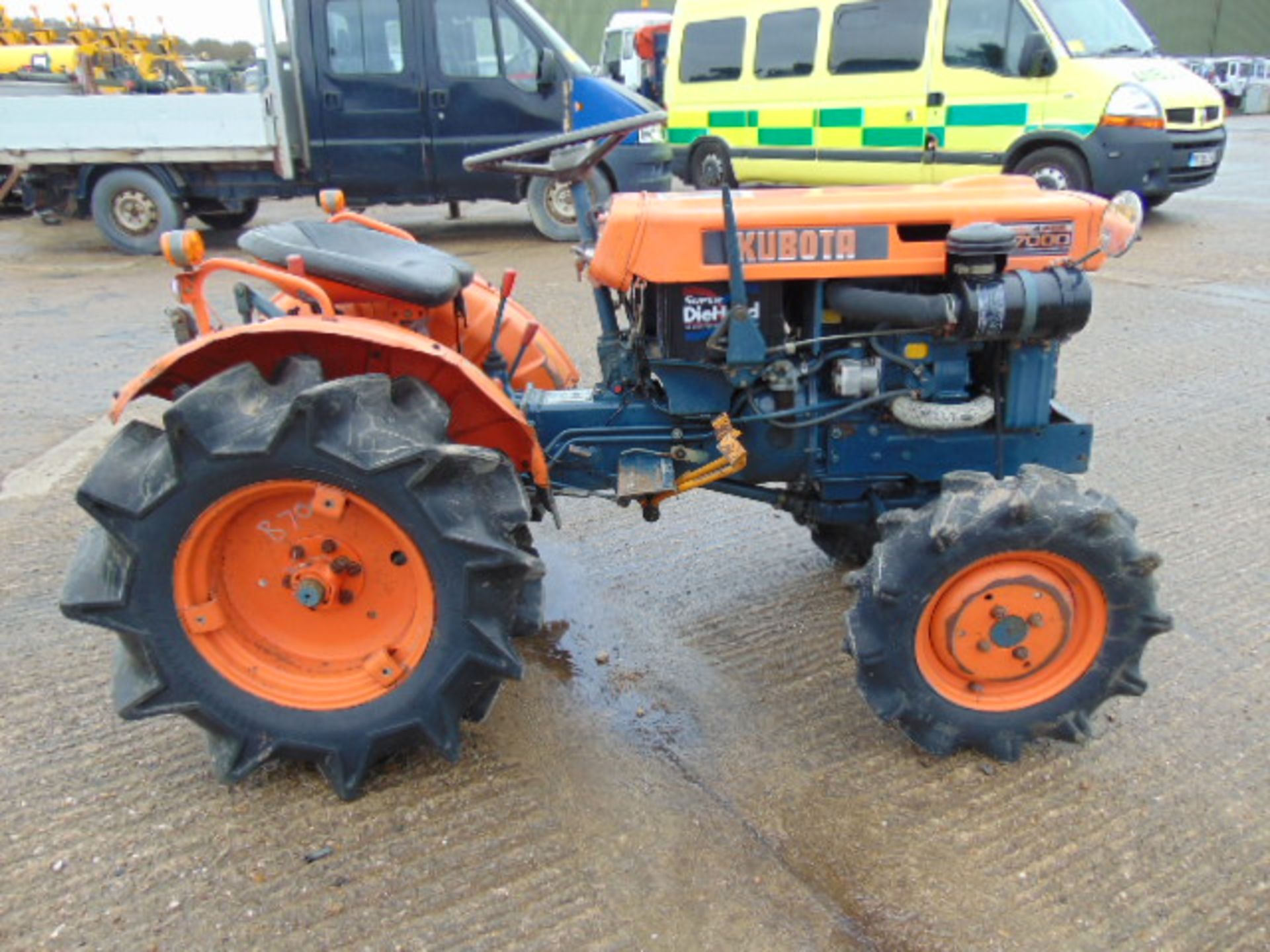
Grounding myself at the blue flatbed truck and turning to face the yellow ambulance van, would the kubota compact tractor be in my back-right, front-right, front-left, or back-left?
front-right

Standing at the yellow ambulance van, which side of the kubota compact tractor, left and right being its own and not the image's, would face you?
left

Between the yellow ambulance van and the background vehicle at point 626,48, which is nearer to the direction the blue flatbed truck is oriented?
the yellow ambulance van

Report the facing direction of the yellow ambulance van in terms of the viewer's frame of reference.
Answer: facing the viewer and to the right of the viewer

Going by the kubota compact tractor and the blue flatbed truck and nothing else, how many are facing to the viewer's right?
2

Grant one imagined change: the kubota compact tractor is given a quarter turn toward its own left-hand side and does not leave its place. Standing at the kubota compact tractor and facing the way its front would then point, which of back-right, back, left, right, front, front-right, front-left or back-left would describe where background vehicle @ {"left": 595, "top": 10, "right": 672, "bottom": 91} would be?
front

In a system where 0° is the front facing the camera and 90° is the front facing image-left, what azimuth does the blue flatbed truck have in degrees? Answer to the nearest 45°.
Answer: approximately 270°

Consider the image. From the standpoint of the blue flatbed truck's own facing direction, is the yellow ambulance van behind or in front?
in front

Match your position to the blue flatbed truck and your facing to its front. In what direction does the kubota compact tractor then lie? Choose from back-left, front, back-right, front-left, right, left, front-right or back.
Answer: right

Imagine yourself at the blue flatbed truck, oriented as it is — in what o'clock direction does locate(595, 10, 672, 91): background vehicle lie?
The background vehicle is roughly at 10 o'clock from the blue flatbed truck.

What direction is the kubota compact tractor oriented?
to the viewer's right

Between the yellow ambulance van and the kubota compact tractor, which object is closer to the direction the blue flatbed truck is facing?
the yellow ambulance van
